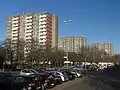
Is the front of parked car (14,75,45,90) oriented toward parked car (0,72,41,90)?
no

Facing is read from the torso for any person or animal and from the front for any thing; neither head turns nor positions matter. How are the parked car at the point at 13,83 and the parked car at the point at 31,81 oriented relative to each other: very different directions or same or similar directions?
same or similar directions

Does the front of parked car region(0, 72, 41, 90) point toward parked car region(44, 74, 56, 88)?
no

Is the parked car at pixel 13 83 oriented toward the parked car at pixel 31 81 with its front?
no
